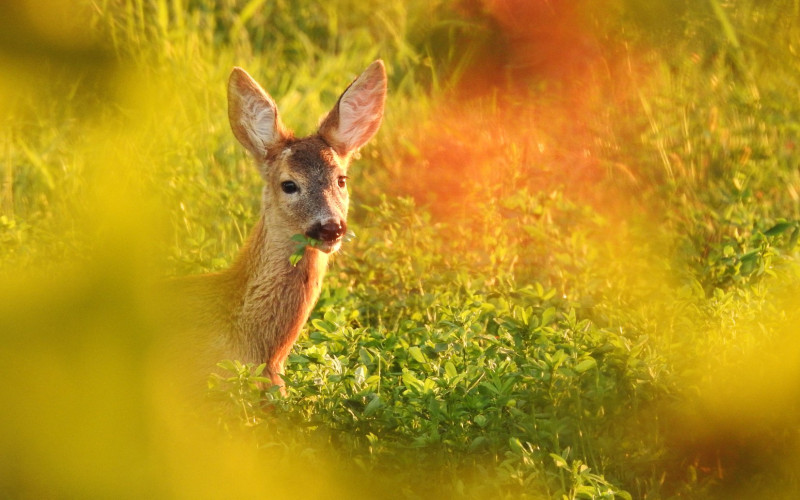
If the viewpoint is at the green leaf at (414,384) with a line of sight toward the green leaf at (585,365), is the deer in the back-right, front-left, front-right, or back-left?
back-left

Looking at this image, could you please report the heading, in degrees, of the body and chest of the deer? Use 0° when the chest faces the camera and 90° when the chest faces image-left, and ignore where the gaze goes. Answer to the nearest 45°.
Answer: approximately 315°

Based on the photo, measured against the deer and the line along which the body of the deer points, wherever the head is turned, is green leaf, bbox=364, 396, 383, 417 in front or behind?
in front

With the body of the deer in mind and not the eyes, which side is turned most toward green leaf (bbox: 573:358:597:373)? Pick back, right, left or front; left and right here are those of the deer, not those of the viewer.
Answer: front
